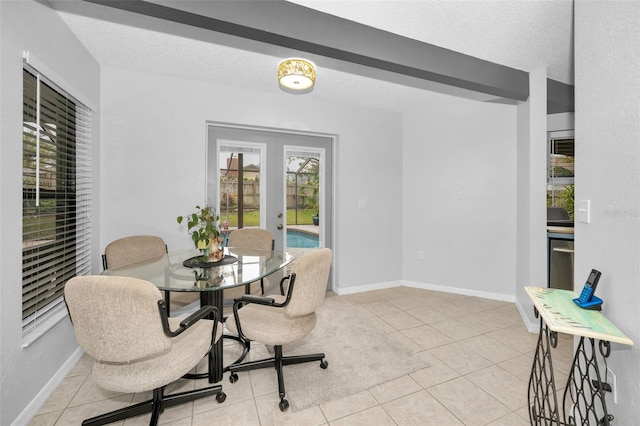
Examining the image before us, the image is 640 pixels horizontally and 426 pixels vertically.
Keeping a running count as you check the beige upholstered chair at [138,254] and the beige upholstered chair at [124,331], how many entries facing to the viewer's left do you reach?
0

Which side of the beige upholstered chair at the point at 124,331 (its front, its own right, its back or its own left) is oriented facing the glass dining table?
front

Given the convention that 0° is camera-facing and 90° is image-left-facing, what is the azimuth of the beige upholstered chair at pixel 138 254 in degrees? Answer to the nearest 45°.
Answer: approximately 315°

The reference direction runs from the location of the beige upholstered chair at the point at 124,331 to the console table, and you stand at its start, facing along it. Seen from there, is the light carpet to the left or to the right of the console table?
left

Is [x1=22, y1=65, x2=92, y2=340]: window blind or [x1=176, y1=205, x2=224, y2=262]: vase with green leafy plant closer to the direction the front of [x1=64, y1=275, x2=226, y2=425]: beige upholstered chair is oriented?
the vase with green leafy plant

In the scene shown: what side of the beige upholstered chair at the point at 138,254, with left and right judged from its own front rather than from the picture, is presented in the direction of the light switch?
front

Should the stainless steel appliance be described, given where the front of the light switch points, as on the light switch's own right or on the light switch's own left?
on the light switch's own right

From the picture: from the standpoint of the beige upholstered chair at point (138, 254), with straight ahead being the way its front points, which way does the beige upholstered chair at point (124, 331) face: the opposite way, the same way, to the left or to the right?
to the left

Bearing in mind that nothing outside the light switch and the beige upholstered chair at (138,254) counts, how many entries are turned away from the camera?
0

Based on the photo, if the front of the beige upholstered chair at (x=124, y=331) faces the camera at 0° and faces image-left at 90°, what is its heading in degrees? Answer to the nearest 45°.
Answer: approximately 225°

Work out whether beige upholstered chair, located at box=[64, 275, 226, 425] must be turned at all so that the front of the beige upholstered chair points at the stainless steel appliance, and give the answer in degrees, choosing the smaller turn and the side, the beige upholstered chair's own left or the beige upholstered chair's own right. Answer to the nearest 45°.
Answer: approximately 45° to the beige upholstered chair's own right
